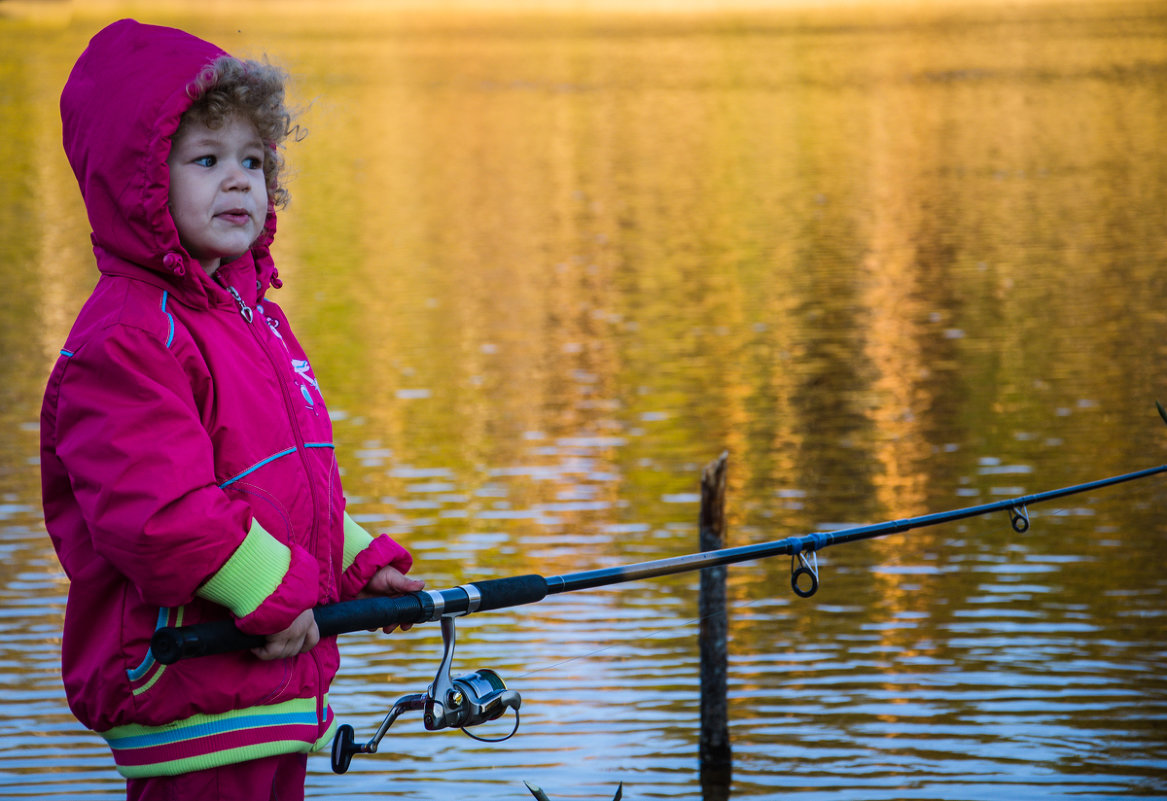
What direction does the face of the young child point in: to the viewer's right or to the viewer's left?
to the viewer's right

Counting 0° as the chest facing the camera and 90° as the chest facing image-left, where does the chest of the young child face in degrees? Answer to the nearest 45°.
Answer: approximately 315°

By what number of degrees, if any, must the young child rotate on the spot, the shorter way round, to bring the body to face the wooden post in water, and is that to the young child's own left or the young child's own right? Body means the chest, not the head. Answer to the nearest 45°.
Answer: approximately 90° to the young child's own left
